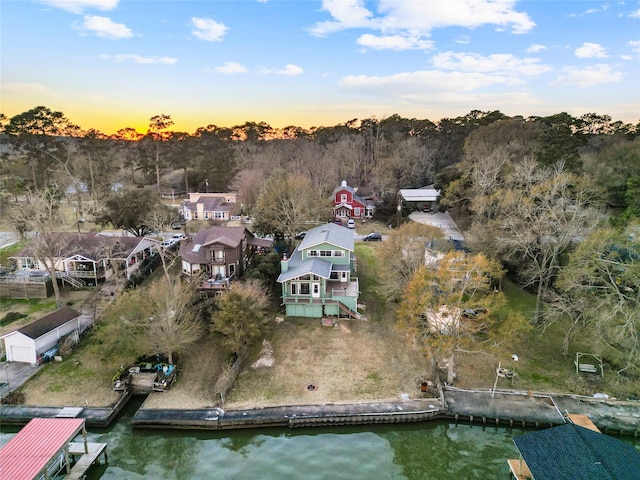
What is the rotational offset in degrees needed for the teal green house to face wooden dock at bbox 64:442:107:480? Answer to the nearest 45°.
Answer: approximately 45° to its right

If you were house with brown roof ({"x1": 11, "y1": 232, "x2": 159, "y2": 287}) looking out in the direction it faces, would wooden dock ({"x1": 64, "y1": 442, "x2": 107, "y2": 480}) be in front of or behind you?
in front

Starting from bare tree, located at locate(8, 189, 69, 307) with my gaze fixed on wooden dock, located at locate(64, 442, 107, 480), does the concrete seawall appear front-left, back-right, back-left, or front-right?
front-left

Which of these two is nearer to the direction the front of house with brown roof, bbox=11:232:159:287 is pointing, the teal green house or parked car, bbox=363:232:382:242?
the teal green house

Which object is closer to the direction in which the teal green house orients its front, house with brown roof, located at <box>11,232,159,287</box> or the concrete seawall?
the concrete seawall

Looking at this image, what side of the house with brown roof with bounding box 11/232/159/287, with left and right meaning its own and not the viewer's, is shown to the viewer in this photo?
front

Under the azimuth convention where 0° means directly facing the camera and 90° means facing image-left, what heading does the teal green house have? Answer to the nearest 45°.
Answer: approximately 0°

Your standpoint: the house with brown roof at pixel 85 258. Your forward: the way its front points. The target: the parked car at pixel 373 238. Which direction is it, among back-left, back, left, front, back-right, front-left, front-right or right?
left

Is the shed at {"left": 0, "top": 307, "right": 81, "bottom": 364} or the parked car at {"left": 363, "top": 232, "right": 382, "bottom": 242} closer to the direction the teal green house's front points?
the shed

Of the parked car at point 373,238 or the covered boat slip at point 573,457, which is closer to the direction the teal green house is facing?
the covered boat slip

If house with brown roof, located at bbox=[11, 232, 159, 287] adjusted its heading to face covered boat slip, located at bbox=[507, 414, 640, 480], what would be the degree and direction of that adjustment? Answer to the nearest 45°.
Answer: approximately 45° to its left

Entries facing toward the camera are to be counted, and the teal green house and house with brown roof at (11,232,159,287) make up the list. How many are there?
2

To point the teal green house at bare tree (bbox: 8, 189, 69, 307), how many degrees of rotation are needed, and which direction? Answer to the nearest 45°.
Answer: approximately 90° to its right

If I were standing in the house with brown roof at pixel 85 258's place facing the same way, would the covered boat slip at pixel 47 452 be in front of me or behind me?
in front

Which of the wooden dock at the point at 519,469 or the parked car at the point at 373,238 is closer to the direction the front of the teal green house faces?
the wooden dock

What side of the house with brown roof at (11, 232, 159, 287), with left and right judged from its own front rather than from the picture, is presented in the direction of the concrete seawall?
front
